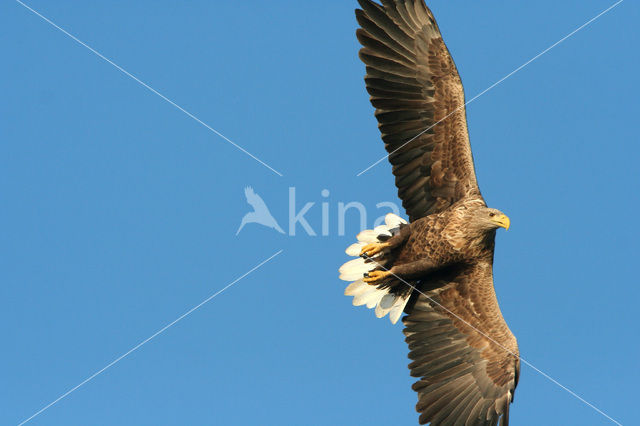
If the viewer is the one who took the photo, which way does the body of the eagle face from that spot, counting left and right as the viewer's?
facing to the right of the viewer
